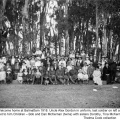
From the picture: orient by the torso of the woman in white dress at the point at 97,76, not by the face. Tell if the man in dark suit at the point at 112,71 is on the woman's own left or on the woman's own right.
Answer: on the woman's own left

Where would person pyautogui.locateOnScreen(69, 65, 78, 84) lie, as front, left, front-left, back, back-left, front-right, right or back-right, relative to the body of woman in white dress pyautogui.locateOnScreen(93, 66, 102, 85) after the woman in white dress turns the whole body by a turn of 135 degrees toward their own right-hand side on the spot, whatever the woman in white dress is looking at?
front-left

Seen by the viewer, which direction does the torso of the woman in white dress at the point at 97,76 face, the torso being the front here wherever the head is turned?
toward the camera

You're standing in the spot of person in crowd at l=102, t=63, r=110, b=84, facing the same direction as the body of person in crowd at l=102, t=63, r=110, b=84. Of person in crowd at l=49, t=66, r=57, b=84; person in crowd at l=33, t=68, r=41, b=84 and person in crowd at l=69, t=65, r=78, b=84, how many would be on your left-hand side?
0

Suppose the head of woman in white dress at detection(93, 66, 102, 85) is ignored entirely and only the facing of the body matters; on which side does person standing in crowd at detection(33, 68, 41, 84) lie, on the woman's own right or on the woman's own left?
on the woman's own right

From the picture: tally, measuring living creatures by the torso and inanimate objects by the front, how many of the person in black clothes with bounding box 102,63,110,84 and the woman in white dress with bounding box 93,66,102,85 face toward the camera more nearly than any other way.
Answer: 2

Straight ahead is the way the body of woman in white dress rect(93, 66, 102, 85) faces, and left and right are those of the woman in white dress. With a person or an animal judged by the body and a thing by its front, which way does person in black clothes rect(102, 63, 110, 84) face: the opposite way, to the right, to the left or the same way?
the same way
